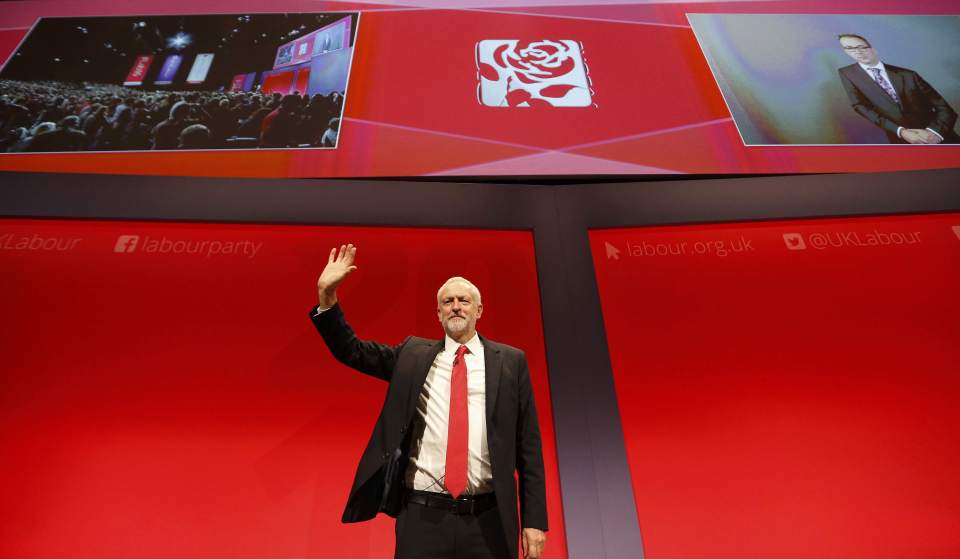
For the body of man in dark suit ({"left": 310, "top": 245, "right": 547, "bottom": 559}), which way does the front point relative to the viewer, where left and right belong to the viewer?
facing the viewer
